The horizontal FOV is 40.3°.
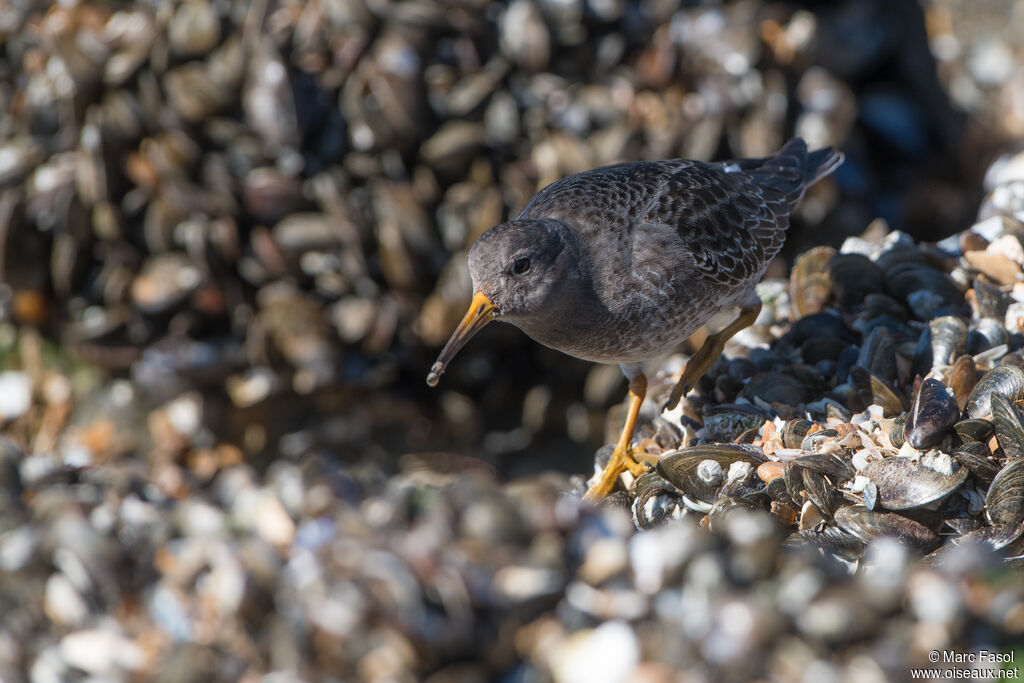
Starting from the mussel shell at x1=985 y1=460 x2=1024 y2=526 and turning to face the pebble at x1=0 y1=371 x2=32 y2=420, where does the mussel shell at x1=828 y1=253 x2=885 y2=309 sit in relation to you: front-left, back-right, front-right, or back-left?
front-right

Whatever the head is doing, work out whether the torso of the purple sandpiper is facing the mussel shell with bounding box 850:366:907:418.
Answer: no

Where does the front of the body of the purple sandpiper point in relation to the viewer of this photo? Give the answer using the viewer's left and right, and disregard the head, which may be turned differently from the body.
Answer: facing the viewer and to the left of the viewer
